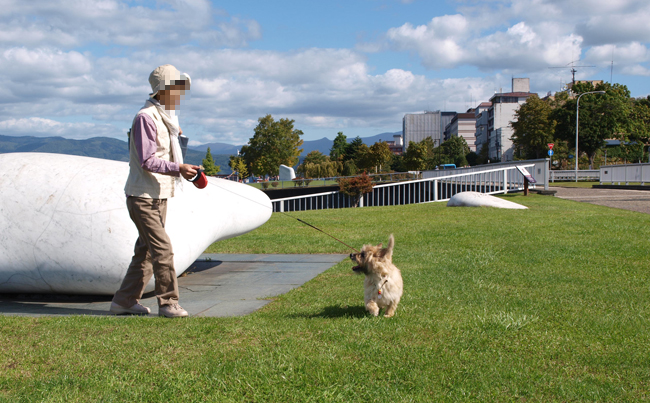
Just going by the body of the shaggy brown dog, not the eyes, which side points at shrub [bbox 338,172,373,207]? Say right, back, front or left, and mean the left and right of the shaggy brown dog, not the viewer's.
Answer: back

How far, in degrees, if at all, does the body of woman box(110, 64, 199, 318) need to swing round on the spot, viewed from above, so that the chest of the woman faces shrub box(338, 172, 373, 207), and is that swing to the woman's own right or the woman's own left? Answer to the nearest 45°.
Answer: approximately 45° to the woman's own left

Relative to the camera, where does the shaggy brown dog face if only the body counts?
toward the camera

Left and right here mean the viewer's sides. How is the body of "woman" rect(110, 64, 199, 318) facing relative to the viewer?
facing to the right of the viewer

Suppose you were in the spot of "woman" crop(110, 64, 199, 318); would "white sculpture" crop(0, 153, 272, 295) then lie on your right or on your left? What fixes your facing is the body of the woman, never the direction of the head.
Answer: on your left

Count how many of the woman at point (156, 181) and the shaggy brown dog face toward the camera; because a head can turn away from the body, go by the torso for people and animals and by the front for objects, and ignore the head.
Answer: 1

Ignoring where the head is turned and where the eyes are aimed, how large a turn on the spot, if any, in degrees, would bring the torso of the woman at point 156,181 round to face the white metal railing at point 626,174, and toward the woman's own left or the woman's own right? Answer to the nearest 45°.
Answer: approximately 45° to the woman's own left

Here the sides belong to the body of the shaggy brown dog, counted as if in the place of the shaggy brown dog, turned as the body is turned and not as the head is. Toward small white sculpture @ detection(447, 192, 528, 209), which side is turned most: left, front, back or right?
back

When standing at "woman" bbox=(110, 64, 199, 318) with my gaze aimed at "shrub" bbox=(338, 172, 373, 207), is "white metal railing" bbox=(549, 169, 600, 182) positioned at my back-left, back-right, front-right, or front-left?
front-right

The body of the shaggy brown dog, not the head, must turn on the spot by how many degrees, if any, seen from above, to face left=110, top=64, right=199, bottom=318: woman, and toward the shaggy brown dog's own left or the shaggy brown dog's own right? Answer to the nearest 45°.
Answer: approximately 90° to the shaggy brown dog's own right

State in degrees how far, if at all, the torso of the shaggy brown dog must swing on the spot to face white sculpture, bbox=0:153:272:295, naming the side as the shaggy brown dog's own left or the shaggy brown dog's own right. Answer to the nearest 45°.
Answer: approximately 90° to the shaggy brown dog's own right

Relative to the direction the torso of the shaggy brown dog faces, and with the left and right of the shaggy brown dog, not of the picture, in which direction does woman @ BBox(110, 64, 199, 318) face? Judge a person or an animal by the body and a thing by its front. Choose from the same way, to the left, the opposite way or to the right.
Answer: to the left

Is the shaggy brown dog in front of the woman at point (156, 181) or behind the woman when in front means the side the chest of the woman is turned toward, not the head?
in front

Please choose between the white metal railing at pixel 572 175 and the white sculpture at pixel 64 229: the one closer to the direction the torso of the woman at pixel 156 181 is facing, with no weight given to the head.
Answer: the white metal railing

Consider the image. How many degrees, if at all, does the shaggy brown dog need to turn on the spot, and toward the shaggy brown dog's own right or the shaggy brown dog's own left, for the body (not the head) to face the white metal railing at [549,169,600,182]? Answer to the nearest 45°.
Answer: approximately 180°
